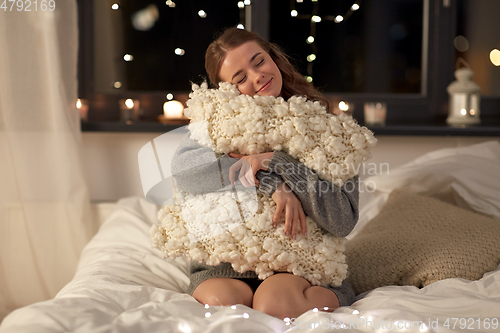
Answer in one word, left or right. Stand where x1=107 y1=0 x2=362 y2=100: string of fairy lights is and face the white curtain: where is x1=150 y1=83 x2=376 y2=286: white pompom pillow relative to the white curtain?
left

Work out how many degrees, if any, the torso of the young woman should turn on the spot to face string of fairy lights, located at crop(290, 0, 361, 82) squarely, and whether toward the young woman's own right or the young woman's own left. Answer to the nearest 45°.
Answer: approximately 180°

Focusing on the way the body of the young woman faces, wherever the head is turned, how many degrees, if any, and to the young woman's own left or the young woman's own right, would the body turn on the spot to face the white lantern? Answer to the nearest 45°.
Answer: approximately 135° to the young woman's own left

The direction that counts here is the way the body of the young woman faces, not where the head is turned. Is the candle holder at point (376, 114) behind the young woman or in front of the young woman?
behind

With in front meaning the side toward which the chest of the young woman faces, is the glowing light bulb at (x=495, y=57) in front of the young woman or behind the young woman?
behind

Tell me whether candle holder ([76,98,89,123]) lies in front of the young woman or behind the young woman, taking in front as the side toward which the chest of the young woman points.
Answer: behind

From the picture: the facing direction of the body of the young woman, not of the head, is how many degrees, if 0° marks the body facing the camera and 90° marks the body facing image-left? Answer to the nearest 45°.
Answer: approximately 0°
